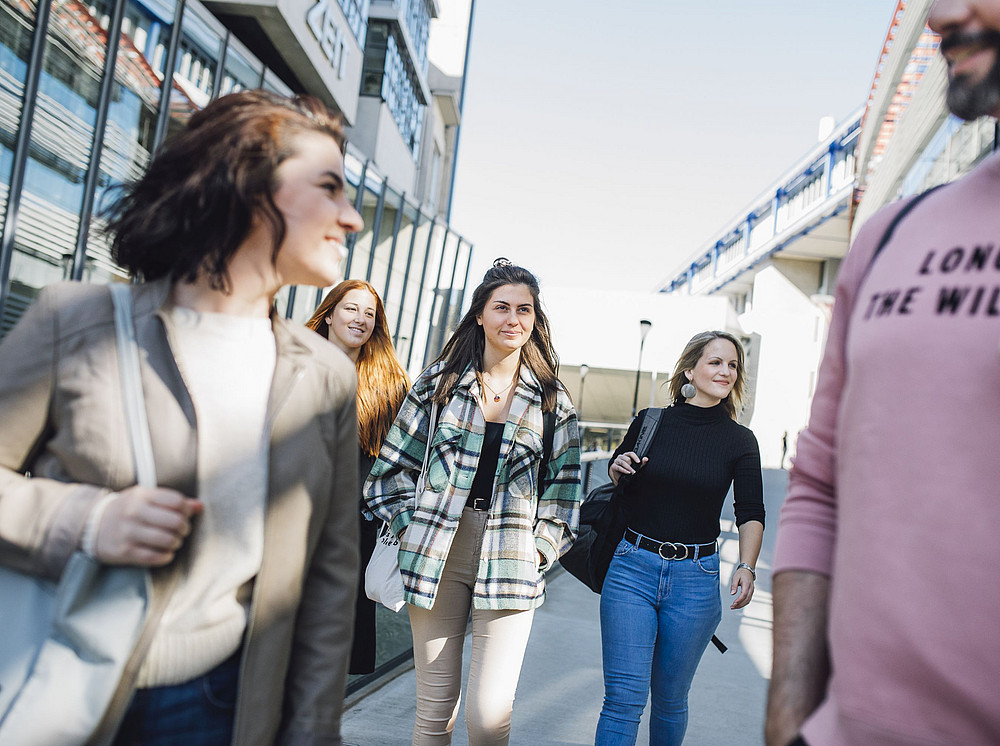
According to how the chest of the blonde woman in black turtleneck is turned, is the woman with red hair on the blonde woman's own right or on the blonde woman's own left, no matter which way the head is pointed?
on the blonde woman's own right

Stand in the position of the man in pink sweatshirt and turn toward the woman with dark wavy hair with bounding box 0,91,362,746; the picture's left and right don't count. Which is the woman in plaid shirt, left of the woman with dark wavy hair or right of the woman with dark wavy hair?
right

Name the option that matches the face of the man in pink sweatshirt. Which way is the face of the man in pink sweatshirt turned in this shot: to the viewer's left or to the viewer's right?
to the viewer's left

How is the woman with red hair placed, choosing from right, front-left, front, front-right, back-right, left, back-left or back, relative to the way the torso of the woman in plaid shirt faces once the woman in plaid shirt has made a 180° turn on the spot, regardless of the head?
front-left

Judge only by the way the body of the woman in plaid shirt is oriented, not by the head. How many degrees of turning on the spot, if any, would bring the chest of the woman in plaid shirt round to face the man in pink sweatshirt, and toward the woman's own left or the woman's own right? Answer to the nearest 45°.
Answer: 0° — they already face them

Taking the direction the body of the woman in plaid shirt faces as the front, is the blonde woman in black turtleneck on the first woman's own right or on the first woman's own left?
on the first woman's own left

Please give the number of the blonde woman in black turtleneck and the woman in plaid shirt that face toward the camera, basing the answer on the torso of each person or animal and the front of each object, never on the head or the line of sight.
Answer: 2
